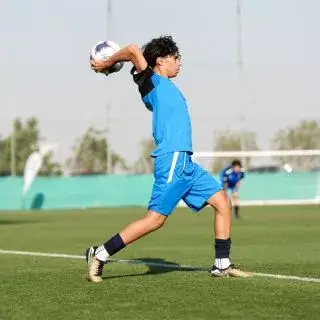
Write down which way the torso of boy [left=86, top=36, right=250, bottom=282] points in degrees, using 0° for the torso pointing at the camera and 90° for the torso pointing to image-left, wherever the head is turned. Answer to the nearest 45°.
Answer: approximately 270°

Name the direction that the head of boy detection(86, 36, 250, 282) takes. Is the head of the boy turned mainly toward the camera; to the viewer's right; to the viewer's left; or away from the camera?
to the viewer's right

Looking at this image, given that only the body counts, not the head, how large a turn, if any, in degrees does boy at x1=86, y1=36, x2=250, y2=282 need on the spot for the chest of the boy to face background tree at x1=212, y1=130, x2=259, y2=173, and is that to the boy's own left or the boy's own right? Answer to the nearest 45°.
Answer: approximately 90° to the boy's own left

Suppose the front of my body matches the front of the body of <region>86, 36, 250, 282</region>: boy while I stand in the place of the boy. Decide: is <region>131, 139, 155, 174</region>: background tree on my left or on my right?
on my left

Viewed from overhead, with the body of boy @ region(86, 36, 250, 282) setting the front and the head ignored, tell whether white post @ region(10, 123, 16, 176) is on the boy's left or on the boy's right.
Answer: on the boy's left

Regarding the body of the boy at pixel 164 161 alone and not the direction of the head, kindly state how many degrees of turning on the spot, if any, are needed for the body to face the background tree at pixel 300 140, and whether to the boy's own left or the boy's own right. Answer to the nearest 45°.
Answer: approximately 90° to the boy's own left
